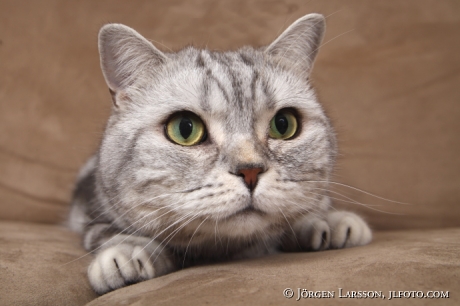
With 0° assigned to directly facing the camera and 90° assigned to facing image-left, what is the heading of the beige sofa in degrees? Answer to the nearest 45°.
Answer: approximately 0°
